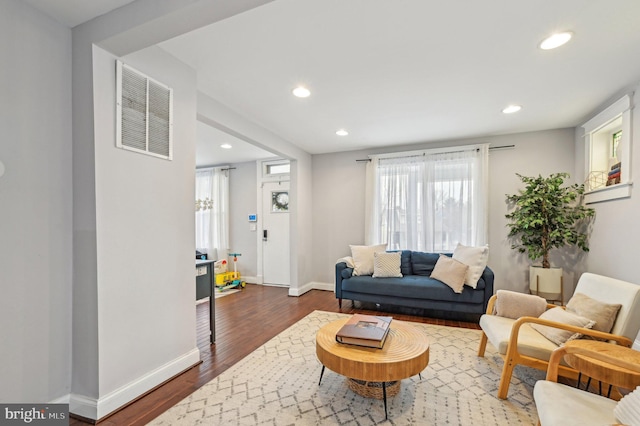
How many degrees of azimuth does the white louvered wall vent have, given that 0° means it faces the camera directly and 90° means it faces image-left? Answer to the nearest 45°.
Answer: approximately 315°

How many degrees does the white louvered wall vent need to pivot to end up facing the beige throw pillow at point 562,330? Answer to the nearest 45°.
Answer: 0° — it already faces it

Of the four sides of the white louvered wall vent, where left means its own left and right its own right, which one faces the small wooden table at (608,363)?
front

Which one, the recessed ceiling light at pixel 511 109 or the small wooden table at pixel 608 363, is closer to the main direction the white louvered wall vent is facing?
the small wooden table

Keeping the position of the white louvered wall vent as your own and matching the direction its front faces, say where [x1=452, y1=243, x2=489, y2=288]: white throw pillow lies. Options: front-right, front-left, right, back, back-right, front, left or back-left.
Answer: front-left

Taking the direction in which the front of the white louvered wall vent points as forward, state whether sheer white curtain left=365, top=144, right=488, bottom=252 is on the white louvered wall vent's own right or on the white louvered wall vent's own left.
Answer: on the white louvered wall vent's own left

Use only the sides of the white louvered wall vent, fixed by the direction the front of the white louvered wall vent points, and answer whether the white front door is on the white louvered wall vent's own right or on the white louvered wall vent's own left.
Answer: on the white louvered wall vent's own left

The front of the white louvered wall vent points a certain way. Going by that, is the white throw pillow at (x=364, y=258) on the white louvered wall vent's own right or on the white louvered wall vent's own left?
on the white louvered wall vent's own left

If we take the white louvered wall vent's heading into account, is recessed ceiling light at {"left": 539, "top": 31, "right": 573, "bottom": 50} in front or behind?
in front
